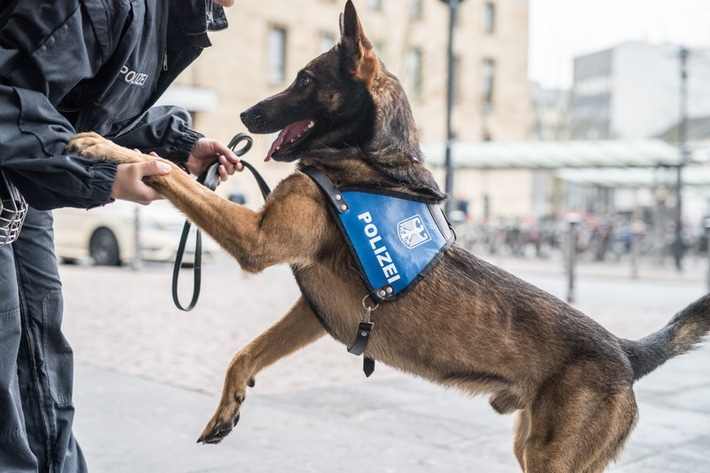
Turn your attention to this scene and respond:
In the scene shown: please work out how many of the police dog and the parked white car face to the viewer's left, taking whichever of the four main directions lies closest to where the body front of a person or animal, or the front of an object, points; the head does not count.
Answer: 1

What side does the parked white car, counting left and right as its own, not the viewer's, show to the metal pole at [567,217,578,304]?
front

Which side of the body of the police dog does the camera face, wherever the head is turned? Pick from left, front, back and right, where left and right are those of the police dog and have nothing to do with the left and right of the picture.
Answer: left

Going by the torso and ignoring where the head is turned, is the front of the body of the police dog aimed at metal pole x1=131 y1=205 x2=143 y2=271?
no

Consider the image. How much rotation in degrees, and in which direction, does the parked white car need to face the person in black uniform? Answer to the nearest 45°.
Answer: approximately 45° to its right

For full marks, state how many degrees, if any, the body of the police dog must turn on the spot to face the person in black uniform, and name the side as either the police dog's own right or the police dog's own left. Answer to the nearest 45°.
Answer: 0° — it already faces them

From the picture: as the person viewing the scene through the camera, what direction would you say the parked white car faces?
facing the viewer and to the right of the viewer

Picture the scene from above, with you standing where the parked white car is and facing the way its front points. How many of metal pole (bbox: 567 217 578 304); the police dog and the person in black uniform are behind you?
0

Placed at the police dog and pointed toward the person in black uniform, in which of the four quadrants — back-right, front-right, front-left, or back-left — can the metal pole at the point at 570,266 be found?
back-right

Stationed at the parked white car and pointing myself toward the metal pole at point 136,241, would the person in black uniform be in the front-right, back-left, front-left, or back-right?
front-right

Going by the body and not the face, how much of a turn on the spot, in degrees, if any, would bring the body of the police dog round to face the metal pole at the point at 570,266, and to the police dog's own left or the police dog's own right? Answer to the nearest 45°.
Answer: approximately 90° to the police dog's own right

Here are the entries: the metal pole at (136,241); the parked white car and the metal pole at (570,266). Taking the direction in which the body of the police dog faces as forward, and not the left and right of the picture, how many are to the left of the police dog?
0

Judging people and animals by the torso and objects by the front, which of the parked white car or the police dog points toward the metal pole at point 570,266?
the parked white car

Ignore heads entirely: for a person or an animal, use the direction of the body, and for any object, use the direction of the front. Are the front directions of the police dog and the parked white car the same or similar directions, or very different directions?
very different directions

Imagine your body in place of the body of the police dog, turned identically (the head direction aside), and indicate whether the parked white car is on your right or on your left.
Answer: on your right

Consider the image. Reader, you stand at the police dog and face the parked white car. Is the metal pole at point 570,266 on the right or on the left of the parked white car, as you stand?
right
